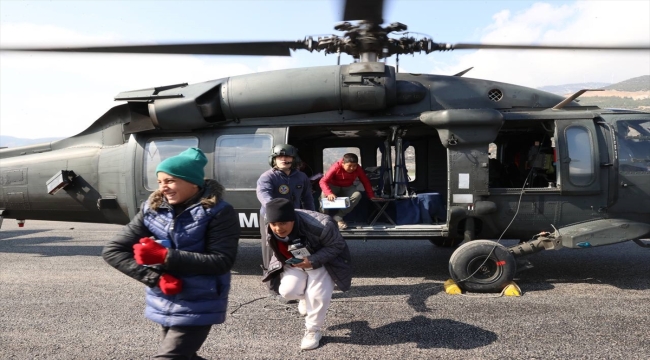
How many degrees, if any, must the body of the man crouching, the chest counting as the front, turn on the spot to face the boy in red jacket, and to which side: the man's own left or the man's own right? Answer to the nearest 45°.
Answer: approximately 135° to the man's own right

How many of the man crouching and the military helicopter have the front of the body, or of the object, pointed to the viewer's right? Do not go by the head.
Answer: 1

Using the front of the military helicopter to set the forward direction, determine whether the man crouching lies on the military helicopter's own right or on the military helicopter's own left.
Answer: on the military helicopter's own right

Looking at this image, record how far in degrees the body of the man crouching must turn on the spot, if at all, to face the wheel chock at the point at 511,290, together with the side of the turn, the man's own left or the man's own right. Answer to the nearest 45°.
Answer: approximately 180°

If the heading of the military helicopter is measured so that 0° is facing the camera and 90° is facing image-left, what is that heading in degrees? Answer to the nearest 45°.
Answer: approximately 270°

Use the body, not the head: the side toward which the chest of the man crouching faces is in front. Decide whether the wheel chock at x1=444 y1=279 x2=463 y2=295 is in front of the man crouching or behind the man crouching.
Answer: behind

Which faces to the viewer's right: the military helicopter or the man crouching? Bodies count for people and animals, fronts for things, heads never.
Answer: the military helicopter

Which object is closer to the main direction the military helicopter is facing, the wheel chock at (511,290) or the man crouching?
the wheel chock

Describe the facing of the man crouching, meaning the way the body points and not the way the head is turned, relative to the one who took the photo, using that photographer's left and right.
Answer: facing the viewer and to the left of the viewer
